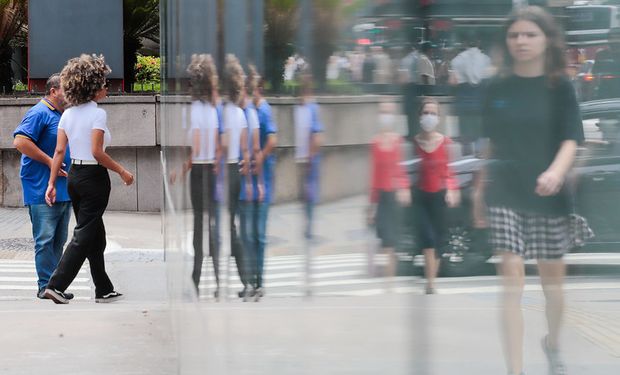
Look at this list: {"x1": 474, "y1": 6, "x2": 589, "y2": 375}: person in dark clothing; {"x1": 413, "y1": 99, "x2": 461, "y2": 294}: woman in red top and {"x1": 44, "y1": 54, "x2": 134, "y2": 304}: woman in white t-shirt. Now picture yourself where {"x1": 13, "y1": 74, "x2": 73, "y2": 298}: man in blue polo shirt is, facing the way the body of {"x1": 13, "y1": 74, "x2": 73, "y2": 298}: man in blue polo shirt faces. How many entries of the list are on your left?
0

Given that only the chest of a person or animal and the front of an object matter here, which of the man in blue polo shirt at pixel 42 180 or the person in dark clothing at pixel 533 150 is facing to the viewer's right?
the man in blue polo shirt

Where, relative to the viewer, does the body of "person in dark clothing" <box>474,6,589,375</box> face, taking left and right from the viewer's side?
facing the viewer

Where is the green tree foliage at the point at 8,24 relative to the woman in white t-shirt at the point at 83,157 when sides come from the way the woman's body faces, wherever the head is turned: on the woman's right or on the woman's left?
on the woman's left

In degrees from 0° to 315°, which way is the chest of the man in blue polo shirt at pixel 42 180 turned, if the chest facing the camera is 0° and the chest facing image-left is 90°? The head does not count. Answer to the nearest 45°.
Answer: approximately 270°

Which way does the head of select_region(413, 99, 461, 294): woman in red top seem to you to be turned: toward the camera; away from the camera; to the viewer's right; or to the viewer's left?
toward the camera

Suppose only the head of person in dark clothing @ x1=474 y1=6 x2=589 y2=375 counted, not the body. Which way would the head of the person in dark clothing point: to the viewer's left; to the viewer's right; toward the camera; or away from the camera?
toward the camera

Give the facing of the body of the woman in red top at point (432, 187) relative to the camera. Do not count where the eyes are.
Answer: toward the camera

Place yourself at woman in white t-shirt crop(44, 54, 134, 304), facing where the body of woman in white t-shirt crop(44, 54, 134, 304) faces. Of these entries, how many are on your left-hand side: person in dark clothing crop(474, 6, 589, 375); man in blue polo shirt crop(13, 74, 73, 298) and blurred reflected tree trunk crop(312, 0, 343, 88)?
1

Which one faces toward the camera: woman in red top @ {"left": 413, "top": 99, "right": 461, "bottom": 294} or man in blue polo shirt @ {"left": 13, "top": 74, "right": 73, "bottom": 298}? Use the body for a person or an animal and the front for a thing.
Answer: the woman in red top
